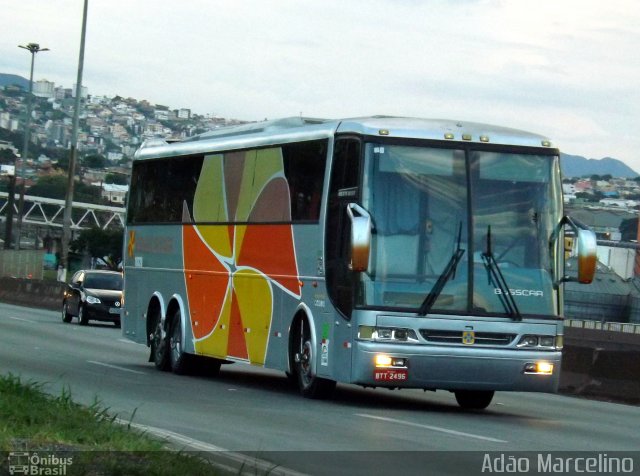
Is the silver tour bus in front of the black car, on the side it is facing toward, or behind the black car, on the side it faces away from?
in front

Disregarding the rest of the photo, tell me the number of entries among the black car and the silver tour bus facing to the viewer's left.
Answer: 0

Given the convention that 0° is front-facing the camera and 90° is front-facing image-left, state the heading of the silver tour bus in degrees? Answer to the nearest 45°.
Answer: approximately 315°

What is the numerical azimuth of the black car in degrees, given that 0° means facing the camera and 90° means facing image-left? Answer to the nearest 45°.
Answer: approximately 315°

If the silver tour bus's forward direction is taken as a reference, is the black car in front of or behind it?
behind
